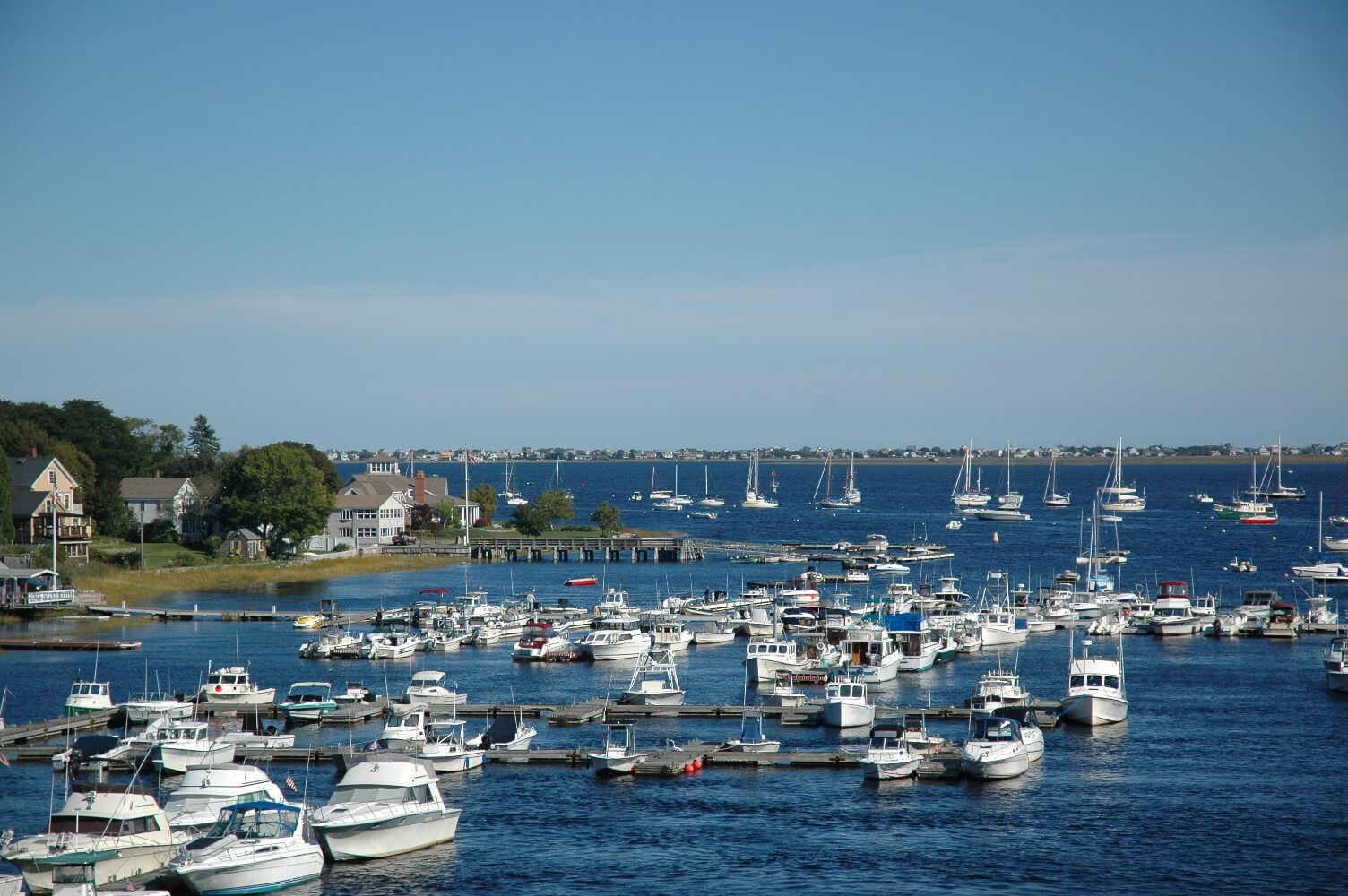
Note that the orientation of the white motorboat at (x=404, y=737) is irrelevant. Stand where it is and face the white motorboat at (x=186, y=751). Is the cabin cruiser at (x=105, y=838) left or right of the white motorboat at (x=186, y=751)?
left

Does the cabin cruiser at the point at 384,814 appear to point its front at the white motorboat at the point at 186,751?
no

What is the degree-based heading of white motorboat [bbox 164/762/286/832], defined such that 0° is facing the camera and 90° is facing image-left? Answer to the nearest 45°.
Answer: approximately 45°

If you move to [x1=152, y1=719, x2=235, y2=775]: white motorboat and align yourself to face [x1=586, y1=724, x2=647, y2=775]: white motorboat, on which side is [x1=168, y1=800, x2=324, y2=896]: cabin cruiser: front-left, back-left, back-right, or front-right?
front-right

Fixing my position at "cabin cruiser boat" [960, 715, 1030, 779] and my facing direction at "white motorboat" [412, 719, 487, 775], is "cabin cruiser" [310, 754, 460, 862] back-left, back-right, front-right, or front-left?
front-left

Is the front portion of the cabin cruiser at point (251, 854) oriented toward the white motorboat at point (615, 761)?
no

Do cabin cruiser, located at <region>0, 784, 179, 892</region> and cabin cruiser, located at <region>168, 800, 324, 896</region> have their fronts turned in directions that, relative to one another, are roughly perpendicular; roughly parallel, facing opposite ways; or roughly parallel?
roughly parallel

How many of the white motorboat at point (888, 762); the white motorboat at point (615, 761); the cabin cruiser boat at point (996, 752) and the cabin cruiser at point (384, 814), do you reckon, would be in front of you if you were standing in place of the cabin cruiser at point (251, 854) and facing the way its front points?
0

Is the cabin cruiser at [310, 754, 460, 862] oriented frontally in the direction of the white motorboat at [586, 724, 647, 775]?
no

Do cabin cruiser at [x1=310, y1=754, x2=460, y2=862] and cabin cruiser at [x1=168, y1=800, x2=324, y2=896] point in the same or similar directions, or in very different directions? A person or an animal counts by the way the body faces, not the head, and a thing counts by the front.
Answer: same or similar directions

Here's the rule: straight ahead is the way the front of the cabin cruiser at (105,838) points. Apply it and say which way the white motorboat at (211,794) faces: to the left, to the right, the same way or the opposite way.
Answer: the same way
